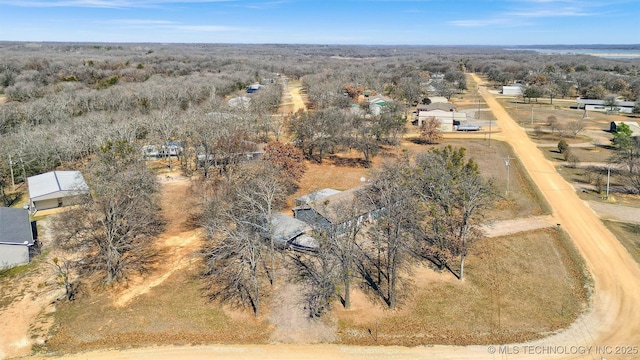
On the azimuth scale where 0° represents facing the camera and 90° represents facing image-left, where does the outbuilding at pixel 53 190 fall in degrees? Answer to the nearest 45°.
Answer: approximately 0°

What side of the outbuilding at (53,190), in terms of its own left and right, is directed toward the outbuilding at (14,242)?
front
